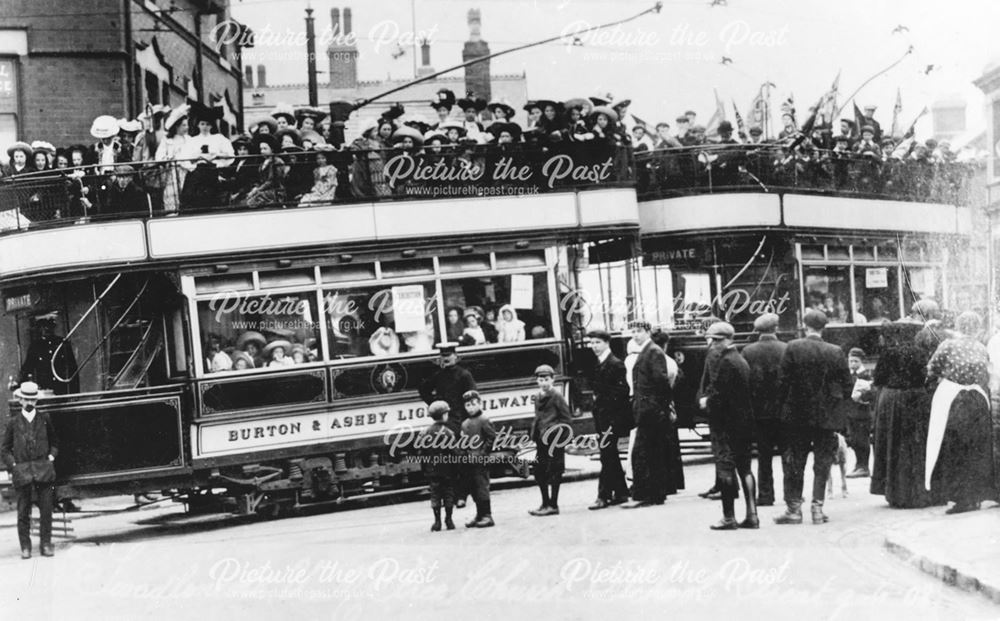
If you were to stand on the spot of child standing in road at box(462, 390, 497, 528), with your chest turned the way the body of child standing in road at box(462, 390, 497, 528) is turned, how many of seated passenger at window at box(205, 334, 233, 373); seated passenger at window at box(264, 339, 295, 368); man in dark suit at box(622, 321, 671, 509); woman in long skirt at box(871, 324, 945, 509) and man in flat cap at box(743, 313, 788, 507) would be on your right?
2

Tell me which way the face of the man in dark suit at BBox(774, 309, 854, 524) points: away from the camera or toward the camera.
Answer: away from the camera

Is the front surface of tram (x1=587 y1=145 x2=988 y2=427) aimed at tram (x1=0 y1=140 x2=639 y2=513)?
yes

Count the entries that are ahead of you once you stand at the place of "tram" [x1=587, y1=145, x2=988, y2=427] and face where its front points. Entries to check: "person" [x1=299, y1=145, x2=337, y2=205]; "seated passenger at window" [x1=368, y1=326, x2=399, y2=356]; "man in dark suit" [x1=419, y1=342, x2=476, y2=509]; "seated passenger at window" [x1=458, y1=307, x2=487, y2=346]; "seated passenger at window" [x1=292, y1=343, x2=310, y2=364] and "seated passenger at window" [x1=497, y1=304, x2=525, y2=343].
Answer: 6

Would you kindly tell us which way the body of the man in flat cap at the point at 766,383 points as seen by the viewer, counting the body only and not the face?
away from the camera

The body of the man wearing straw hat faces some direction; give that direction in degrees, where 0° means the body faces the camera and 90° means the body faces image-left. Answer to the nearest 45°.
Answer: approximately 0°

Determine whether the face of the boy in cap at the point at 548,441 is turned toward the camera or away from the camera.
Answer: toward the camera

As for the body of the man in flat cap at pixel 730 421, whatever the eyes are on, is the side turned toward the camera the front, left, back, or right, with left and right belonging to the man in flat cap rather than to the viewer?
left

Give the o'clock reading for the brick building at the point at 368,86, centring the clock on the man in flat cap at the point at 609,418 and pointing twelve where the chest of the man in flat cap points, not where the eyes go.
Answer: The brick building is roughly at 4 o'clock from the man in flat cap.

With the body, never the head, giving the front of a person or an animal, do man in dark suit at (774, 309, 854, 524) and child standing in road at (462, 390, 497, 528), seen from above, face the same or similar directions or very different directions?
very different directions

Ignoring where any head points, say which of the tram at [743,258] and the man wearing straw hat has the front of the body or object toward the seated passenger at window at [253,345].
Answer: the tram

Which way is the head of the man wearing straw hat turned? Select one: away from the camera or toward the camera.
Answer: toward the camera

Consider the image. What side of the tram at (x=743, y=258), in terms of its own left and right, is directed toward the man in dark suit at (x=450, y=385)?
front

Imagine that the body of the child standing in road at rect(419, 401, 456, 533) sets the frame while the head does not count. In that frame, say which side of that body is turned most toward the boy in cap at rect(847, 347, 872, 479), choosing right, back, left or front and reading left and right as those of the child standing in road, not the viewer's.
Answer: right
